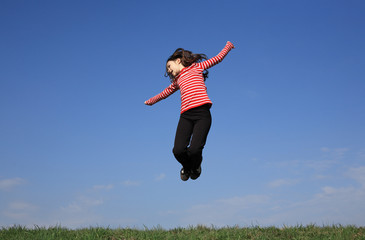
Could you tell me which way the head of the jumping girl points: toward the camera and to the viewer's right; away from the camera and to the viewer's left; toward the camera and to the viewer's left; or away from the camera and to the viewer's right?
toward the camera and to the viewer's left
